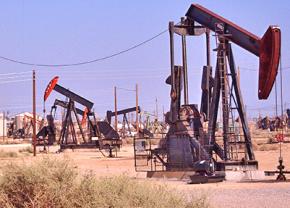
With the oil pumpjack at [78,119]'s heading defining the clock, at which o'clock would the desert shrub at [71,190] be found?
The desert shrub is roughly at 9 o'clock from the oil pumpjack.

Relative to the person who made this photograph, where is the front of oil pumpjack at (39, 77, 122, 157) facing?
facing to the left of the viewer

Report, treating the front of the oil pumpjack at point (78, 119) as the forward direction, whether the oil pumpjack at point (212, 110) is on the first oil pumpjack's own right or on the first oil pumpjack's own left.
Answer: on the first oil pumpjack's own left
